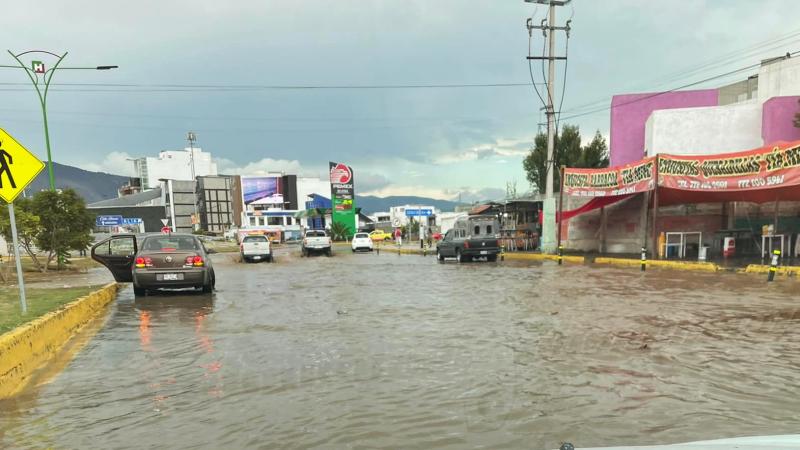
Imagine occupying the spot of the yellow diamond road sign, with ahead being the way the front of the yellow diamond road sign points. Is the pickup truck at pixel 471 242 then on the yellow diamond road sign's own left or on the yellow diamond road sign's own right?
on the yellow diamond road sign's own left

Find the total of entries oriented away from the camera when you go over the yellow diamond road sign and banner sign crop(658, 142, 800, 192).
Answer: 0

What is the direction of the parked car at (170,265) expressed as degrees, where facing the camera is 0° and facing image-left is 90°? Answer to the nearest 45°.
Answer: approximately 180°

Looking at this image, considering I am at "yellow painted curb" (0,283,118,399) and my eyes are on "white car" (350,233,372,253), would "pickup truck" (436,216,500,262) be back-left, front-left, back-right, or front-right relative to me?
front-right

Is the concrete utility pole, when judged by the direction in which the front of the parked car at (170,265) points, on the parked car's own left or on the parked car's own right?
on the parked car's own right

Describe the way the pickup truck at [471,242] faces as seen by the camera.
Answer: facing away from the viewer and to the left of the viewer

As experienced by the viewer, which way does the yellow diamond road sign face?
facing the viewer

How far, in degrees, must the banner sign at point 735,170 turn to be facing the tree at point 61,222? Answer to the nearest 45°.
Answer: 0° — it already faces it

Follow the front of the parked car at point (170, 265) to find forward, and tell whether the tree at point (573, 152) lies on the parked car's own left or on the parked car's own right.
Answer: on the parked car's own right

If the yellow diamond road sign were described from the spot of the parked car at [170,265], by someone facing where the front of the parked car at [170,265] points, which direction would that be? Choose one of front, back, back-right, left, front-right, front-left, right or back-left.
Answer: back-left

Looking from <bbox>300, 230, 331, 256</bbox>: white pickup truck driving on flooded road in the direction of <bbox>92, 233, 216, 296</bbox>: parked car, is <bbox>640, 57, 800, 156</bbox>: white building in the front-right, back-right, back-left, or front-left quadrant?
front-left

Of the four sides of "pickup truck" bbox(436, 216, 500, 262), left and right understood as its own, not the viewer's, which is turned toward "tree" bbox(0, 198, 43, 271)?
left

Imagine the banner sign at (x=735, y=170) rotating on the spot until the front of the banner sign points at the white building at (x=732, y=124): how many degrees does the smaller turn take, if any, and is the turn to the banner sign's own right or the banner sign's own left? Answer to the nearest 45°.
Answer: approximately 135° to the banner sign's own right

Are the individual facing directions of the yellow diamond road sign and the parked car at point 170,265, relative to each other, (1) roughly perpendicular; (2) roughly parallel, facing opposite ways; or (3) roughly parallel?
roughly parallel, facing opposite ways

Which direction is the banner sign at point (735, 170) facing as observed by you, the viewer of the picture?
facing the viewer and to the left of the viewer
